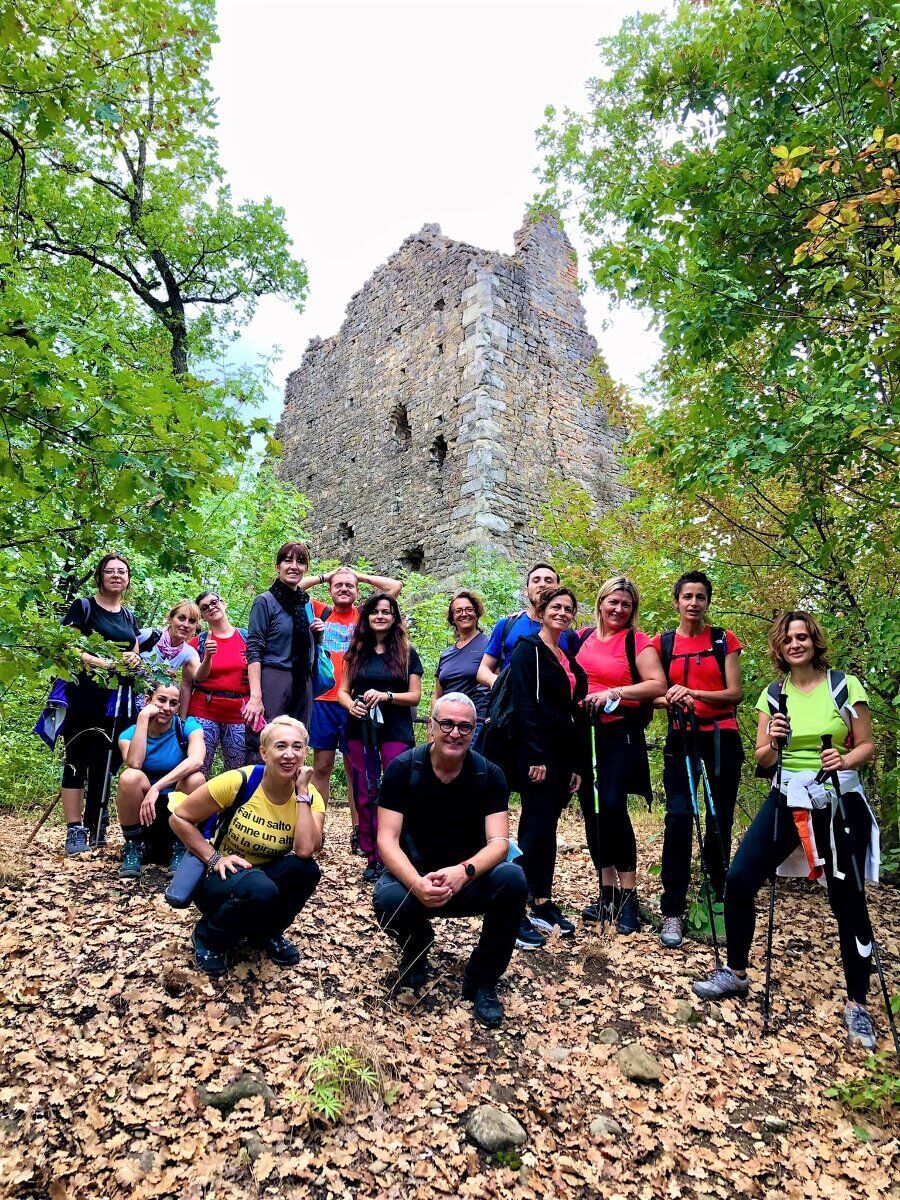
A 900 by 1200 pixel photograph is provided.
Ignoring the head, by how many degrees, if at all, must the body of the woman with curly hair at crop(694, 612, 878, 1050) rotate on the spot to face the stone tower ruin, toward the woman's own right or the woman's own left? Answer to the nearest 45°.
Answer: approximately 135° to the woman's own right

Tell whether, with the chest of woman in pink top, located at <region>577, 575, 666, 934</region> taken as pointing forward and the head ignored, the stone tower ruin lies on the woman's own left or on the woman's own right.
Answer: on the woman's own right

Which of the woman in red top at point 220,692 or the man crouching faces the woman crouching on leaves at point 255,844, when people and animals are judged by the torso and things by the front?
the woman in red top

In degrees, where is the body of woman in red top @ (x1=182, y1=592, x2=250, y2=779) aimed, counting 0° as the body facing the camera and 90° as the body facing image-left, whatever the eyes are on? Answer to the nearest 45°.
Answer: approximately 0°

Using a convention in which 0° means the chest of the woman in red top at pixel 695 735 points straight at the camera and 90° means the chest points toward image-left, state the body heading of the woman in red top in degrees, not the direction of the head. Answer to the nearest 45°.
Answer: approximately 0°

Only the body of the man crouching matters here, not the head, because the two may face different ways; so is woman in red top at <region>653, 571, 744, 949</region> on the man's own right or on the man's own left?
on the man's own left
